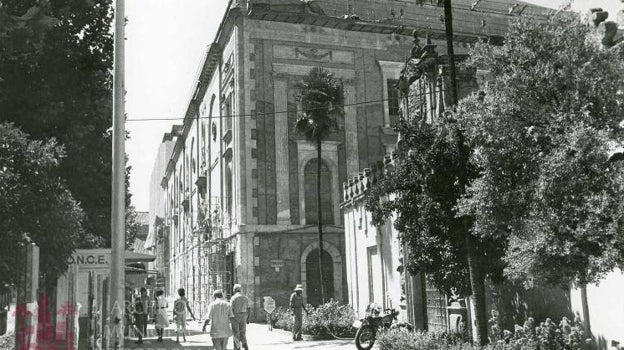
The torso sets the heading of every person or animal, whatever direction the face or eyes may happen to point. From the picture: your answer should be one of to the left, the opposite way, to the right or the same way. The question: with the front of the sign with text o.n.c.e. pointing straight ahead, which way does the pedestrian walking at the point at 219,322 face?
the opposite way

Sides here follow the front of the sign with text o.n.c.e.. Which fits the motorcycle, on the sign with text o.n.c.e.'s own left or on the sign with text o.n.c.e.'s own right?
on the sign with text o.n.c.e.'s own left

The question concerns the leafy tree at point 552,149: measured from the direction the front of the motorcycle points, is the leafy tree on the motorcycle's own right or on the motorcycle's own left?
on the motorcycle's own left

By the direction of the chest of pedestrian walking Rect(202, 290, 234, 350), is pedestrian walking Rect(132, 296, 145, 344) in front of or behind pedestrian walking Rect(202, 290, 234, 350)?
in front

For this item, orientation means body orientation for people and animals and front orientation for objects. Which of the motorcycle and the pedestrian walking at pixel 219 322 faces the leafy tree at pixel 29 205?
the motorcycle

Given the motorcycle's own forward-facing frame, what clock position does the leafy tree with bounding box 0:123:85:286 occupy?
The leafy tree is roughly at 12 o'clock from the motorcycle.

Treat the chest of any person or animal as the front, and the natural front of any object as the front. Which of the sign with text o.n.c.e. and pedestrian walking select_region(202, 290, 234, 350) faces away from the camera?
the pedestrian walking

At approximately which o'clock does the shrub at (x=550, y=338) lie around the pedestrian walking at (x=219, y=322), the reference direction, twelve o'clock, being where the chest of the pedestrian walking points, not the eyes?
The shrub is roughly at 4 o'clock from the pedestrian walking.

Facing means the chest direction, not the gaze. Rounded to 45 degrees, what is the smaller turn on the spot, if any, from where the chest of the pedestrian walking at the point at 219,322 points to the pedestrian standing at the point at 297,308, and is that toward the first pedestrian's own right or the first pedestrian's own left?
0° — they already face them

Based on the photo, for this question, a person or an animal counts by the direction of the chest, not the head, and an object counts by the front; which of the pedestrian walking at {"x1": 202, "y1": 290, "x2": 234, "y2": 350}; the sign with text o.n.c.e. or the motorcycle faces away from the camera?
the pedestrian walking

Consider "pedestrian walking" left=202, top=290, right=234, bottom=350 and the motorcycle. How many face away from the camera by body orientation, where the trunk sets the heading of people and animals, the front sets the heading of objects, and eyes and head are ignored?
1

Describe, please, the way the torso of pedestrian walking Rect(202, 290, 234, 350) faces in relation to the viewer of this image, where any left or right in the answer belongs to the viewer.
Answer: facing away from the viewer

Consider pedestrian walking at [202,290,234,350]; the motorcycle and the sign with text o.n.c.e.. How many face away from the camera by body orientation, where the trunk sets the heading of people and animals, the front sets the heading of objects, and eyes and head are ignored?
1
